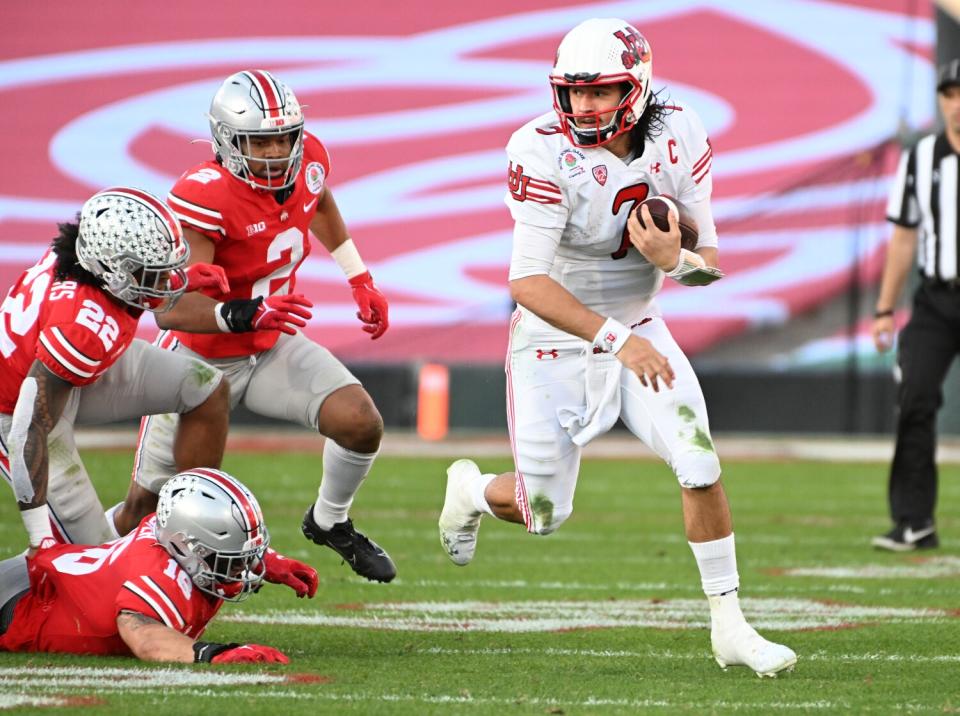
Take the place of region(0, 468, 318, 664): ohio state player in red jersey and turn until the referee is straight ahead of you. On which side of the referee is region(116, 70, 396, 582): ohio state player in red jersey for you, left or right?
left

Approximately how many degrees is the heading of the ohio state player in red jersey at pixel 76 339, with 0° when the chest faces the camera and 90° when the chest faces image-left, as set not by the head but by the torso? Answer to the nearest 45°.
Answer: approximately 270°

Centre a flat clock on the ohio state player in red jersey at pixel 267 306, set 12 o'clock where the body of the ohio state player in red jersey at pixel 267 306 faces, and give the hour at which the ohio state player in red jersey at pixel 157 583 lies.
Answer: the ohio state player in red jersey at pixel 157 583 is roughly at 2 o'clock from the ohio state player in red jersey at pixel 267 306.

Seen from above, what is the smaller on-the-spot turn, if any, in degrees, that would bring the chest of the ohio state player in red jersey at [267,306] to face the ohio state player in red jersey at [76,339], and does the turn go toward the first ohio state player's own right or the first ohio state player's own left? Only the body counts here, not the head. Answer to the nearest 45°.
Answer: approximately 90° to the first ohio state player's own right

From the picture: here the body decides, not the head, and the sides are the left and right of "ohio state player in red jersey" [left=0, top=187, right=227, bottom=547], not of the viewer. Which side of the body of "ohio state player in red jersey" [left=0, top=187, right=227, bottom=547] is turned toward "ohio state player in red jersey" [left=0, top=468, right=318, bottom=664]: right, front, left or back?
right

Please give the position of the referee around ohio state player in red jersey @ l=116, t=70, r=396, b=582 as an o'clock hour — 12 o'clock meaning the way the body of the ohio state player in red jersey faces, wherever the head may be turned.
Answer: The referee is roughly at 10 o'clock from the ohio state player in red jersey.

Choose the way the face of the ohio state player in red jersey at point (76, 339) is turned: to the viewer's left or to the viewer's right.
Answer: to the viewer's right

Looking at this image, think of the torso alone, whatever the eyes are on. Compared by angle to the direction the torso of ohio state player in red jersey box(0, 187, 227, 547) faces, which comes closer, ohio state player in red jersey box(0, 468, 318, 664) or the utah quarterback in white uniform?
the utah quarterback in white uniform

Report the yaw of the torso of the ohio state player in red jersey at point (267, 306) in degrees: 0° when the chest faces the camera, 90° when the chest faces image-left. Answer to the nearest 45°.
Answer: approximately 315°
